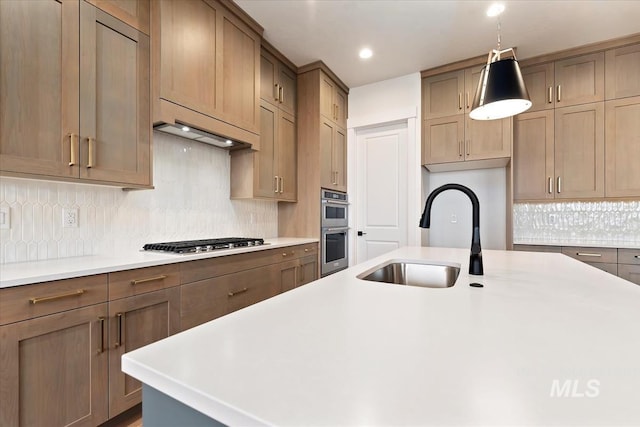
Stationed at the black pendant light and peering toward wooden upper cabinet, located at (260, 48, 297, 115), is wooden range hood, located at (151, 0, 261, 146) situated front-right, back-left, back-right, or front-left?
front-left

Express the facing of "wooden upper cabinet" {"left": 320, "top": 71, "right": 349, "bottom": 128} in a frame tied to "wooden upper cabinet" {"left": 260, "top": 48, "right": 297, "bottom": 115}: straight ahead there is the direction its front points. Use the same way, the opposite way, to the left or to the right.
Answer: the same way

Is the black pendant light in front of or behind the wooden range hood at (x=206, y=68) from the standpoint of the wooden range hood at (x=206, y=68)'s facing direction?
in front

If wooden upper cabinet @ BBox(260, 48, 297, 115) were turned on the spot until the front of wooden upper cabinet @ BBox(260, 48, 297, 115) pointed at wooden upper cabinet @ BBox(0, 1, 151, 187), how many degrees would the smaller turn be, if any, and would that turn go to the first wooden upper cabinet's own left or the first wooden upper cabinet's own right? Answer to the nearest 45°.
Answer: approximately 90° to the first wooden upper cabinet's own right

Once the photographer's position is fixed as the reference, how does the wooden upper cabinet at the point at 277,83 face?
facing the viewer and to the right of the viewer

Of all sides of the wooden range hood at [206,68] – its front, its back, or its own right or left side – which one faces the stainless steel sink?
front

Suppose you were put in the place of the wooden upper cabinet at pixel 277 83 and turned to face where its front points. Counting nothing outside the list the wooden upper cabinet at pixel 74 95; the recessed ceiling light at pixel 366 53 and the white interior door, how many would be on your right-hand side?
1

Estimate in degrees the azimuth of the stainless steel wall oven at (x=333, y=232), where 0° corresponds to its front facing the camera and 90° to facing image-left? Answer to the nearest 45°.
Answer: approximately 315°

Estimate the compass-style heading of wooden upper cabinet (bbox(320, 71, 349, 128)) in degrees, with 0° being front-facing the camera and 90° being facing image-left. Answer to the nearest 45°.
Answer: approximately 315°

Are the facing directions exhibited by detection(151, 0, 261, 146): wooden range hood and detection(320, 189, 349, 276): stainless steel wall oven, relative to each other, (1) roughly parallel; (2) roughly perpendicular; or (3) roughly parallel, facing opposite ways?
roughly parallel

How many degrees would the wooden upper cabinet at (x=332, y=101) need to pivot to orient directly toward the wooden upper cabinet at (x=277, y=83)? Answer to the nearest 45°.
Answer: approximately 90° to its right

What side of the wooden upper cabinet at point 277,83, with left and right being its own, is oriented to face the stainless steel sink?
front

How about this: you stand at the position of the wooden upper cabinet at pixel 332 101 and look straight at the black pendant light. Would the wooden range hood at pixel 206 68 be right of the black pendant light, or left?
right

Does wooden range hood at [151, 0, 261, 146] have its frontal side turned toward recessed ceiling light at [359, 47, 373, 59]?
no

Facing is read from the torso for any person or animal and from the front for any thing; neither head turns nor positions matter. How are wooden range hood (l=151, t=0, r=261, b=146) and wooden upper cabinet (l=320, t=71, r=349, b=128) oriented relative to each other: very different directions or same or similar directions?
same or similar directions

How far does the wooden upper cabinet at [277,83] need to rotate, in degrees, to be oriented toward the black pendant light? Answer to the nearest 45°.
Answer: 0° — it already faces it

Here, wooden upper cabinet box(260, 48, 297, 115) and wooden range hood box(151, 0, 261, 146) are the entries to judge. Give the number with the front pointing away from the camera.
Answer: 0
